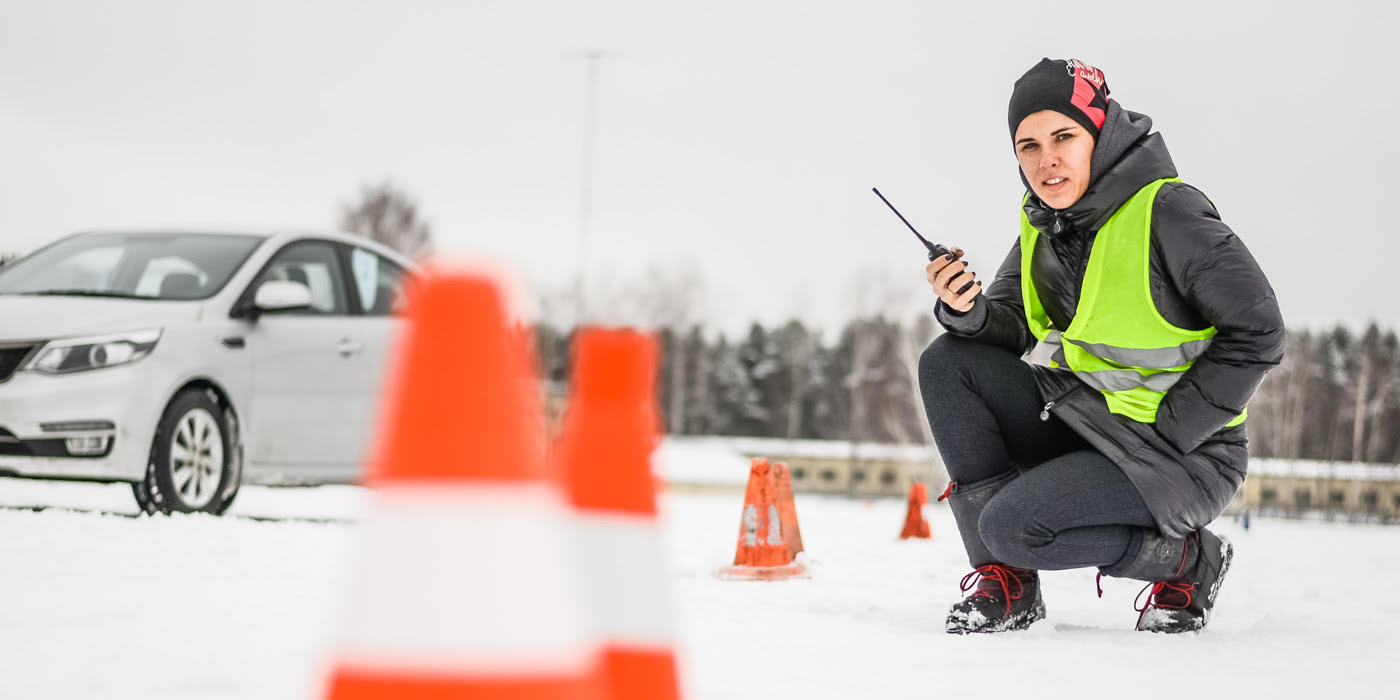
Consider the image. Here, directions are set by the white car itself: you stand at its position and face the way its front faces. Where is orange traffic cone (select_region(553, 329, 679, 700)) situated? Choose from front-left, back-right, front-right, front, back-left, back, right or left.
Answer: front-left

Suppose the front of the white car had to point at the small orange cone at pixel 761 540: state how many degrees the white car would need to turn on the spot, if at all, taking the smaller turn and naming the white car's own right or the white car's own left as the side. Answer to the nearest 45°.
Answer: approximately 90° to the white car's own left

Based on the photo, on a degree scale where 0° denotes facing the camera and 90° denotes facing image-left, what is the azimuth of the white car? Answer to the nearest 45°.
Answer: approximately 45°

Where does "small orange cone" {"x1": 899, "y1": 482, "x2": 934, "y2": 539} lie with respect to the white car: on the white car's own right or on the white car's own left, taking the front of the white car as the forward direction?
on the white car's own left

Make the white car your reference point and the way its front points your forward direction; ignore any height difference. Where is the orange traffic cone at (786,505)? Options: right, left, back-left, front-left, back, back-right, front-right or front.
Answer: left

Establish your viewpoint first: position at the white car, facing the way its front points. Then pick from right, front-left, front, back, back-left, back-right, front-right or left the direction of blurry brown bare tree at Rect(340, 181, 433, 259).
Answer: back-right

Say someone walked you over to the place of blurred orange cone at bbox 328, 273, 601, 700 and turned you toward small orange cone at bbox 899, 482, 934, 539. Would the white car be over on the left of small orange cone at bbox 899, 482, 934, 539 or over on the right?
left

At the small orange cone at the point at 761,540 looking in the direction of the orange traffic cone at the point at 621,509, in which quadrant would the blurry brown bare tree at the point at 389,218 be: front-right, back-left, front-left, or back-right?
back-right

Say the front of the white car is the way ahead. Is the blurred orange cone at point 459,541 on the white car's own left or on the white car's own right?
on the white car's own left
